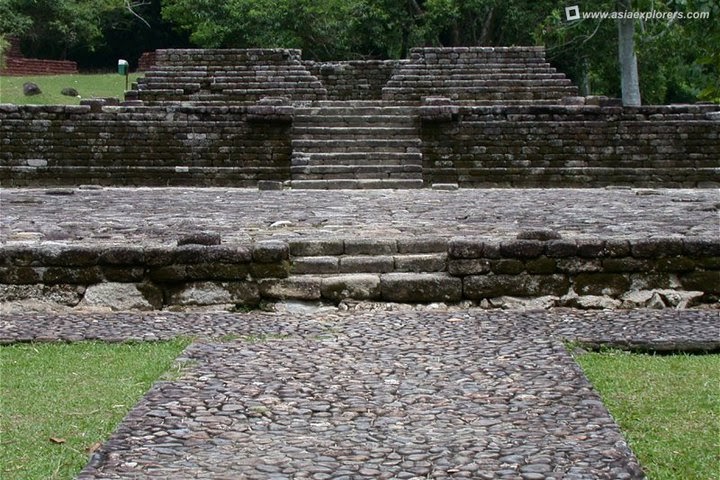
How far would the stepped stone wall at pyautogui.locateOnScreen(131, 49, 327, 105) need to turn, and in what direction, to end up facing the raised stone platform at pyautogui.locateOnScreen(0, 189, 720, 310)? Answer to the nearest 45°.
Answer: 0° — it already faces it

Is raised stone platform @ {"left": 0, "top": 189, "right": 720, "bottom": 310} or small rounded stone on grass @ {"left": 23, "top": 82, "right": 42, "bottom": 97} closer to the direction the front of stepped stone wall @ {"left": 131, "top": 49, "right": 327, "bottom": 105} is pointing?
the raised stone platform

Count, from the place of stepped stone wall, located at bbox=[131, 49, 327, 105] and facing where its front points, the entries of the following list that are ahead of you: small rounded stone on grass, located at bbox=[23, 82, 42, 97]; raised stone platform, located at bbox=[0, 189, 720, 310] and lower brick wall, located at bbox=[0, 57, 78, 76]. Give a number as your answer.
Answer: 1

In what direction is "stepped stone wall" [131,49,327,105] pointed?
toward the camera

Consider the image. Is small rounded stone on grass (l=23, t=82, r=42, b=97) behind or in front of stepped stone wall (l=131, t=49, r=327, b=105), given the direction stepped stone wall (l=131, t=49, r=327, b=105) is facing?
behind
